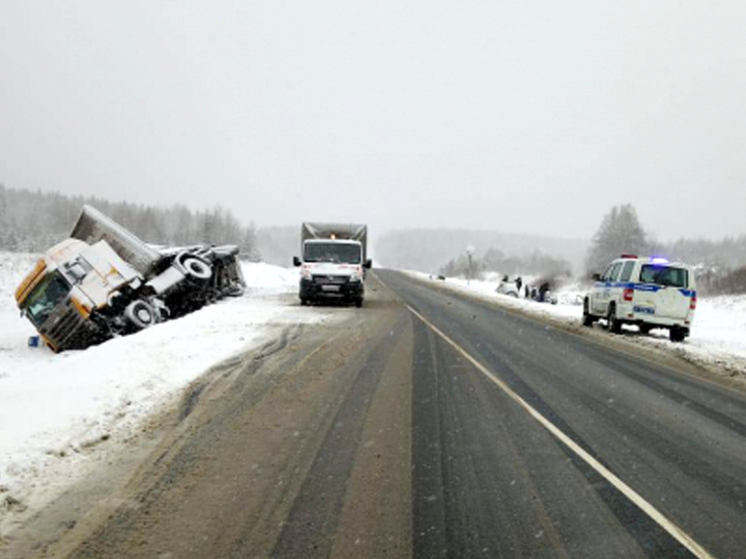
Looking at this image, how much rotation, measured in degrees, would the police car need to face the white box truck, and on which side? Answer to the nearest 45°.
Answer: approximately 45° to its left

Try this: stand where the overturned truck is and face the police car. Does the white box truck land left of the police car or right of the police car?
left

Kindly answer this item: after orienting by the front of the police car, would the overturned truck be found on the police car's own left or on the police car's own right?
on the police car's own left

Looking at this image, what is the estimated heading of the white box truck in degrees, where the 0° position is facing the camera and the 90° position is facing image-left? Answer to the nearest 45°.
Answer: approximately 0°

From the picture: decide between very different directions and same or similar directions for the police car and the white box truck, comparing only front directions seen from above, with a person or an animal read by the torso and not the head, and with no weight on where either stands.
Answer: very different directions

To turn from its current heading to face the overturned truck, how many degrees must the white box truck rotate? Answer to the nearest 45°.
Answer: approximately 45° to its right

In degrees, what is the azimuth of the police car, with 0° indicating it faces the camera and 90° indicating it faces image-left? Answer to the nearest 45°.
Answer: approximately 135°

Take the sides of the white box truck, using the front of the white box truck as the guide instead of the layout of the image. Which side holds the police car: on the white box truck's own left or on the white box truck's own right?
on the white box truck's own left

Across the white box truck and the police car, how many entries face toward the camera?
1
